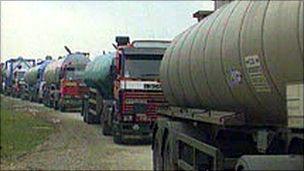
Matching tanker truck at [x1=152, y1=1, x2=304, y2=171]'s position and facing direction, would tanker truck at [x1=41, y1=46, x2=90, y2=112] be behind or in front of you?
behind

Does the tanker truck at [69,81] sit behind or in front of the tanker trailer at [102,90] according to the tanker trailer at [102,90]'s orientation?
behind

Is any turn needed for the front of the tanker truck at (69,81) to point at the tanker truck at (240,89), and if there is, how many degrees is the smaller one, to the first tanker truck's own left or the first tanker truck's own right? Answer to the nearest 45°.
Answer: approximately 45° to the first tanker truck's own right

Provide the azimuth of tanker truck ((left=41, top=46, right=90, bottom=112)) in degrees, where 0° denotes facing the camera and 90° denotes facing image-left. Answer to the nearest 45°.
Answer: approximately 315°

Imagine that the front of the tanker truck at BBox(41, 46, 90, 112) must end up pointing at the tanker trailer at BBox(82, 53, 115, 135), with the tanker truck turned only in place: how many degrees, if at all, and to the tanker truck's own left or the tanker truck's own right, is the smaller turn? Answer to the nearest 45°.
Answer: approximately 45° to the tanker truck's own right

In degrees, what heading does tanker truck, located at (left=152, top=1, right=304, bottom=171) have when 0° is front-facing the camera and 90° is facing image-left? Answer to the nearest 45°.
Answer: approximately 315°
